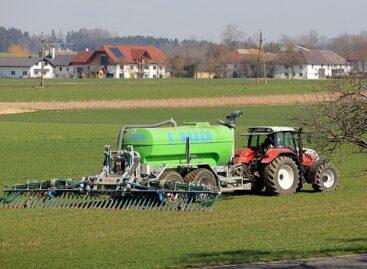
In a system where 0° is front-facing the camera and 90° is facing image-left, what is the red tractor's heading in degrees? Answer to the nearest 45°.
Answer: approximately 225°
